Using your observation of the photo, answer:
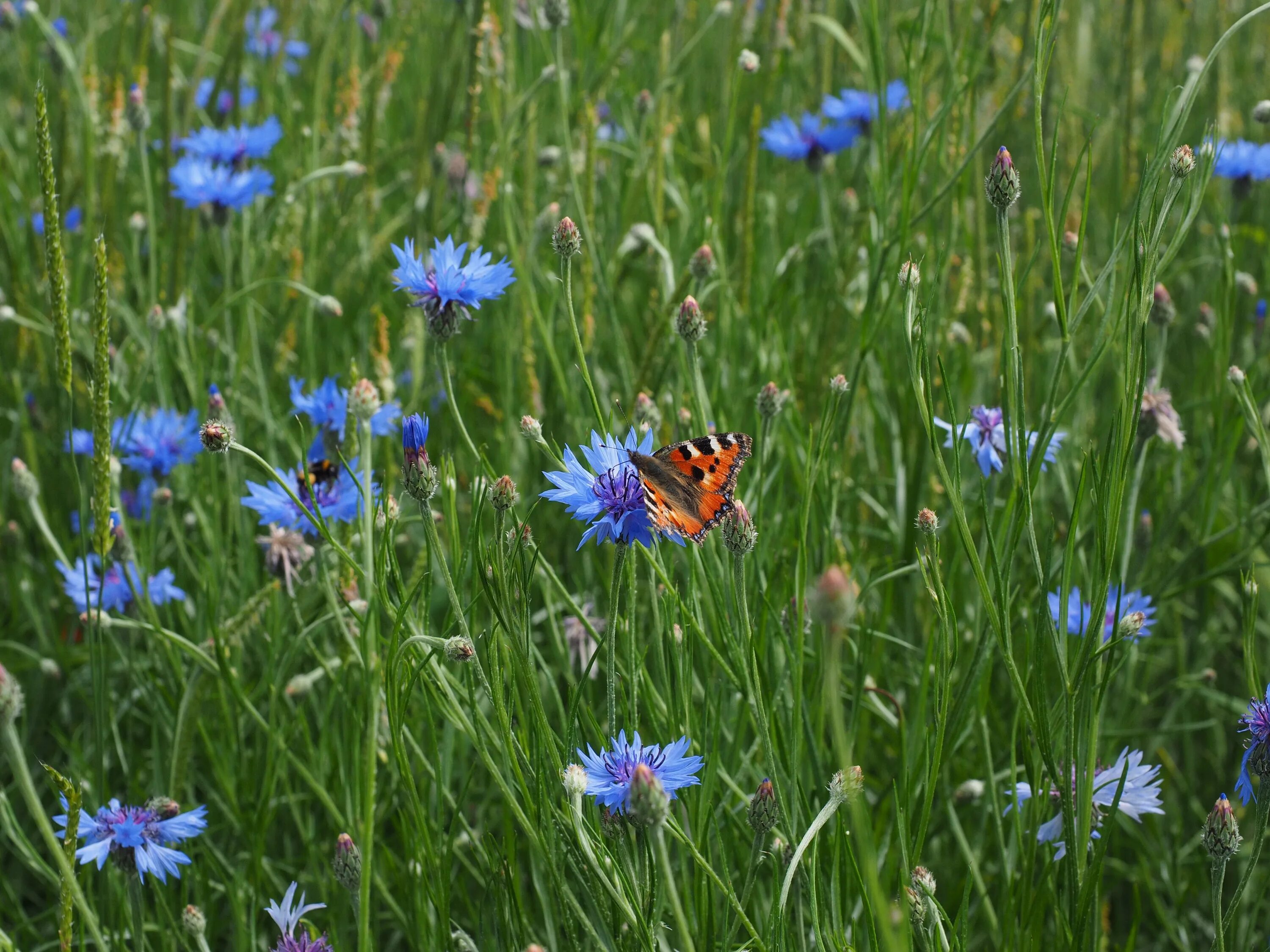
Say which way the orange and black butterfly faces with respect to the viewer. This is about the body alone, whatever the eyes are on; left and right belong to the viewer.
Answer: facing away from the viewer and to the left of the viewer
